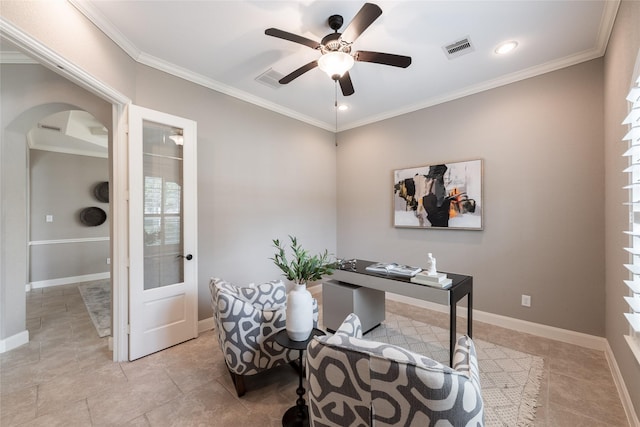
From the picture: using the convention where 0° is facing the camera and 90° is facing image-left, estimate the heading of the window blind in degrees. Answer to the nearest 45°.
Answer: approximately 90°

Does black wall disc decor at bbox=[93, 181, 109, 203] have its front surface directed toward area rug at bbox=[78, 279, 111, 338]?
yes

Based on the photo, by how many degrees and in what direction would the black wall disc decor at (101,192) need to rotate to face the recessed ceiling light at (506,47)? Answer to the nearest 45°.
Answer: approximately 45° to its left

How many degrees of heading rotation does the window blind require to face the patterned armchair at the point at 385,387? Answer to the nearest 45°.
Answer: approximately 90° to its left
